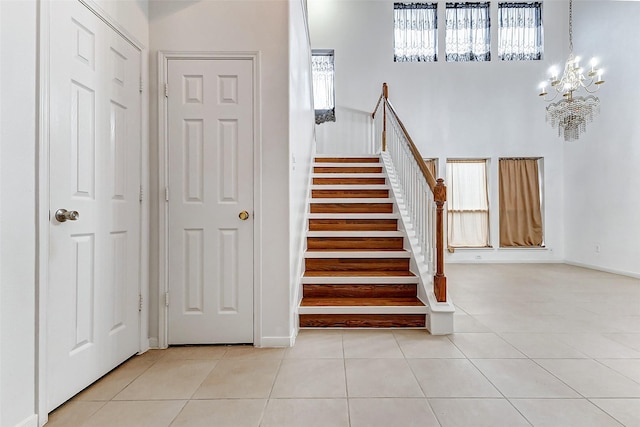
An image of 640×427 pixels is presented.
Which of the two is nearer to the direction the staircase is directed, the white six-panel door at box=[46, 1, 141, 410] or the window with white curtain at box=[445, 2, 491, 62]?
the white six-panel door

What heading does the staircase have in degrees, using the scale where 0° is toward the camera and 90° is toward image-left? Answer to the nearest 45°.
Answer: approximately 0°

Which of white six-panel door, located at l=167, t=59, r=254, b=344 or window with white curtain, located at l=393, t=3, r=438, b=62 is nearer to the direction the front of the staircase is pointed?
the white six-panel door

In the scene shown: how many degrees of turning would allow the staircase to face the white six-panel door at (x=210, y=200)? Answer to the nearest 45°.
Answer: approximately 45° to its right

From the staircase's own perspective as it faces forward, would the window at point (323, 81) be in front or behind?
behind

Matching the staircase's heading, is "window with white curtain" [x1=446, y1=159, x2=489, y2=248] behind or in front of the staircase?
behind

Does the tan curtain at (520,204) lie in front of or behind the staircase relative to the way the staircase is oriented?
behind

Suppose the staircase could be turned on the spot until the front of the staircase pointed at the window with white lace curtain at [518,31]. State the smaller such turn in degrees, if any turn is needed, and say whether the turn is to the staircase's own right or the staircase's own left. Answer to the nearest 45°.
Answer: approximately 135° to the staircase's own left
